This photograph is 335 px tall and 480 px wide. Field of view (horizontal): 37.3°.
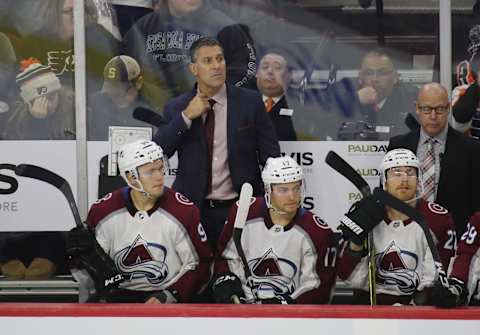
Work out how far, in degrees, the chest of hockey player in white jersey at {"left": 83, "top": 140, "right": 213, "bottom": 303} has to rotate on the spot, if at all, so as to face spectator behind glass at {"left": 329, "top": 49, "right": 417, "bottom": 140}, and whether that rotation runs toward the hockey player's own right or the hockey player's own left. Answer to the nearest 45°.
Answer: approximately 135° to the hockey player's own left

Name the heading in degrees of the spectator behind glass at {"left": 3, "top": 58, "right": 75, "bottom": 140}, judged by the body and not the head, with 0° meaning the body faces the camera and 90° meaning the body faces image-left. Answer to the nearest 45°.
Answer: approximately 0°

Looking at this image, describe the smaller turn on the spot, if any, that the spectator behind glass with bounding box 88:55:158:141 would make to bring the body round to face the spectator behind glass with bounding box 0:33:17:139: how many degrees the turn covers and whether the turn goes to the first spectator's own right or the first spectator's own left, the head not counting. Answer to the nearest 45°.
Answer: approximately 45° to the first spectator's own right

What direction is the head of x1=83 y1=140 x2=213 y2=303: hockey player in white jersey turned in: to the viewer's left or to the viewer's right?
to the viewer's right

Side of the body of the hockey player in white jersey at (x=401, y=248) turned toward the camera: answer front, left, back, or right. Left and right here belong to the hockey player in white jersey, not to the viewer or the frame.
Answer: front

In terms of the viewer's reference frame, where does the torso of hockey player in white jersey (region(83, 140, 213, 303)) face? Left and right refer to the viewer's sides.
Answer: facing the viewer
